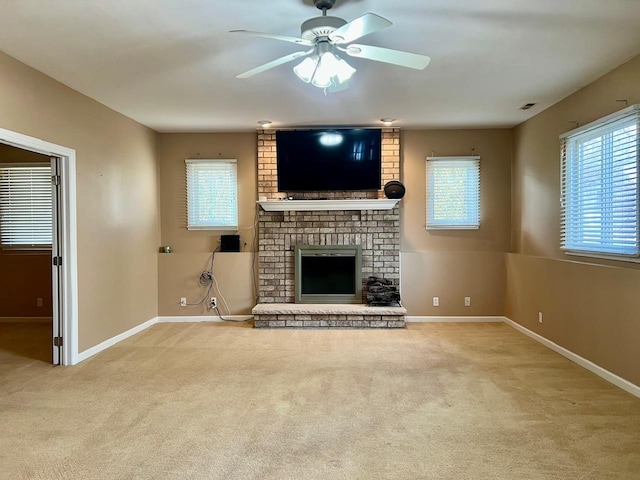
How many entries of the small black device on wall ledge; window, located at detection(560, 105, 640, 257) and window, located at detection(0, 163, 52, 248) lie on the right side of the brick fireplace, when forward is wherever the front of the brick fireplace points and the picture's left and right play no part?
2

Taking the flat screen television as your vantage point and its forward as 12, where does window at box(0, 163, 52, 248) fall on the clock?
The window is roughly at 3 o'clock from the flat screen television.

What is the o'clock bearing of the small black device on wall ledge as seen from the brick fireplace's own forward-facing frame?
The small black device on wall ledge is roughly at 3 o'clock from the brick fireplace.

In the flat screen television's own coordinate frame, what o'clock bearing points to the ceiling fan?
The ceiling fan is roughly at 12 o'clock from the flat screen television.

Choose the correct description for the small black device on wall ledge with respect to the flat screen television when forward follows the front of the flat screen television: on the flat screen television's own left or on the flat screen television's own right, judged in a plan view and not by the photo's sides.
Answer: on the flat screen television's own right

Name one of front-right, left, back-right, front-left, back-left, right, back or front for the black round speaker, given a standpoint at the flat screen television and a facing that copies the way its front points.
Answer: left

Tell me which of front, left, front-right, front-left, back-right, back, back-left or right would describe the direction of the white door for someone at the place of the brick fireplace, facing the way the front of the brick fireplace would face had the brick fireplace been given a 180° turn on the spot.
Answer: back-left

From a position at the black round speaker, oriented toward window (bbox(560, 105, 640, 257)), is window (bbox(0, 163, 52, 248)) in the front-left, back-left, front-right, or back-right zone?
back-right

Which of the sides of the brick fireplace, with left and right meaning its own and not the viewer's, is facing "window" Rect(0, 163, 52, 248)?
right

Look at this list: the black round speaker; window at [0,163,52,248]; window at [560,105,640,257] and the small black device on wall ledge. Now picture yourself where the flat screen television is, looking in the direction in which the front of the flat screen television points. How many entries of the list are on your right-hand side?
2

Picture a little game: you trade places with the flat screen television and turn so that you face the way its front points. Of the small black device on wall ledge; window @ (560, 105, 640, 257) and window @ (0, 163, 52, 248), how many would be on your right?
2

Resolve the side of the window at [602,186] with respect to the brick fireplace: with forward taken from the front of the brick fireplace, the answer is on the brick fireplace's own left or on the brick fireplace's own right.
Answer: on the brick fireplace's own left

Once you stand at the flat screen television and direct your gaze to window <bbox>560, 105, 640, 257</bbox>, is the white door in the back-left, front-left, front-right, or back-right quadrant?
back-right

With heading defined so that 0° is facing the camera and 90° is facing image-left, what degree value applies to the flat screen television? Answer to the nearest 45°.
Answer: approximately 0°
